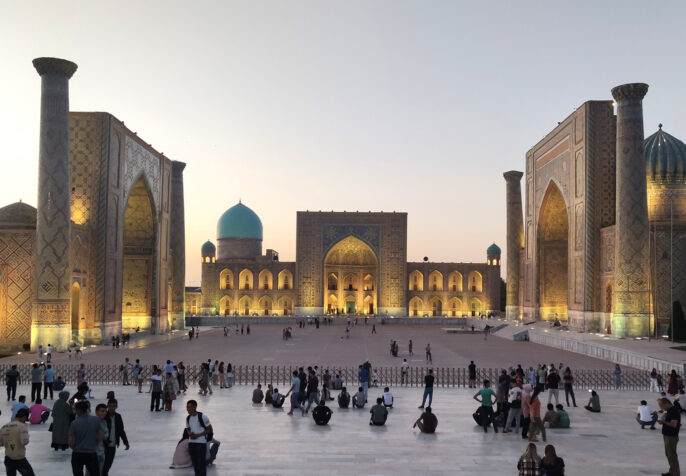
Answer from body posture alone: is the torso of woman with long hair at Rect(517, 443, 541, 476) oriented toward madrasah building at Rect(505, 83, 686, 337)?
yes

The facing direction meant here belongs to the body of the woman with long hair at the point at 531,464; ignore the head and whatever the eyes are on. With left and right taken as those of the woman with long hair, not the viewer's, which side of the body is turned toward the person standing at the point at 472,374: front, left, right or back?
front

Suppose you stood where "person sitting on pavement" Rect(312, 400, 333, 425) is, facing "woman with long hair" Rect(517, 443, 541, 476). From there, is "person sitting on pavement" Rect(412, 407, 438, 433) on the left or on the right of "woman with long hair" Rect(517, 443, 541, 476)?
left

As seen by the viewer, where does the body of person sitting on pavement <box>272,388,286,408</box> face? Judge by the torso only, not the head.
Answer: away from the camera

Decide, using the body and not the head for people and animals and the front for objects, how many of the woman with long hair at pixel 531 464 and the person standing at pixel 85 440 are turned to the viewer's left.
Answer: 0

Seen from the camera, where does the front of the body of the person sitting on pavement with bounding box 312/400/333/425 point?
away from the camera

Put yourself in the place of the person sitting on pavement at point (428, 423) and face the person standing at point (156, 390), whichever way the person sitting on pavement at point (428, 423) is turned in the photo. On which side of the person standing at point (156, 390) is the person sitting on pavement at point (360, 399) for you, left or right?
right

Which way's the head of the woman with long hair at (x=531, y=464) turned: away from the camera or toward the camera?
away from the camera

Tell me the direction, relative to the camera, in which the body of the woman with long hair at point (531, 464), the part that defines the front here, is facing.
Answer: away from the camera
